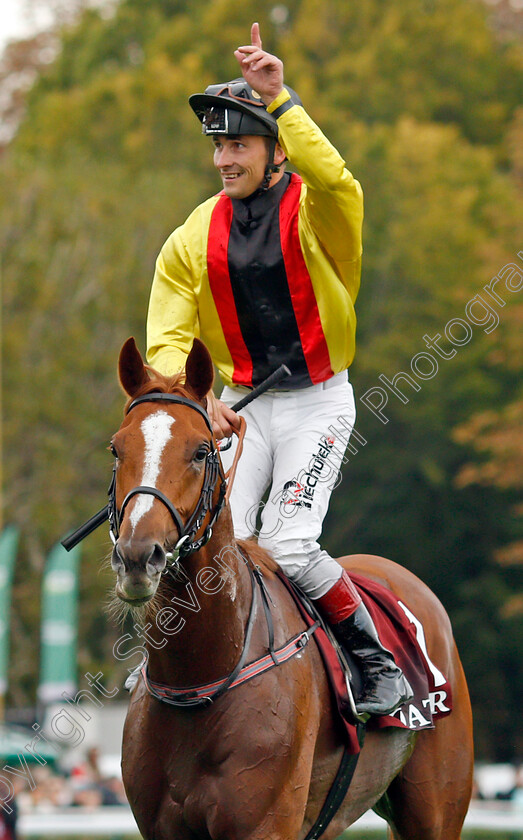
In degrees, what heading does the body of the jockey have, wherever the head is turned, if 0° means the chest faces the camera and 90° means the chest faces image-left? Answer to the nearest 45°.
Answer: approximately 45°
